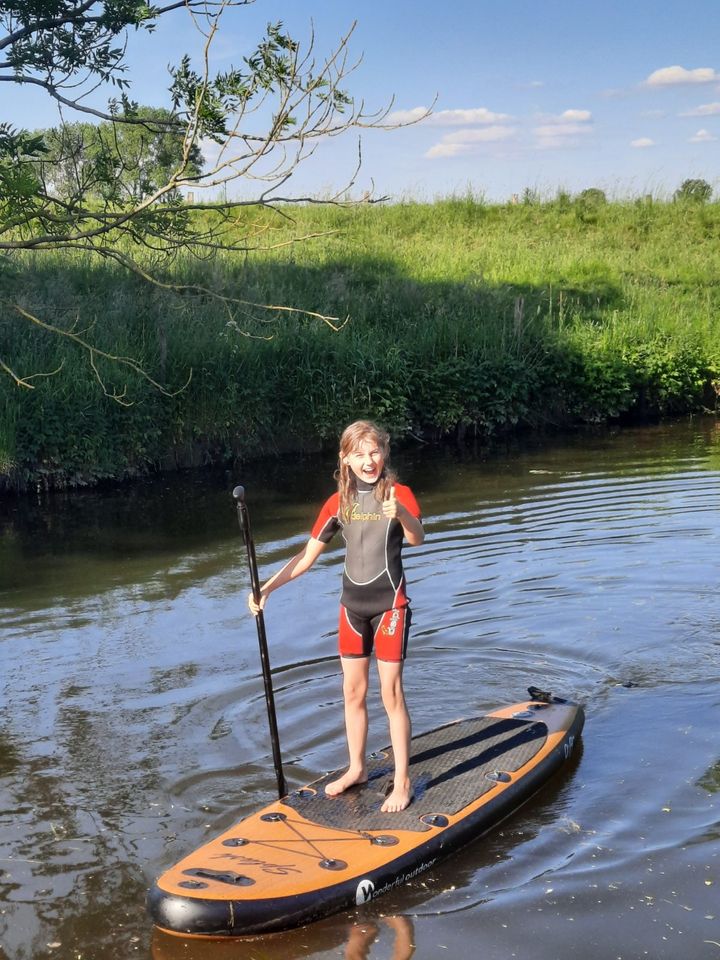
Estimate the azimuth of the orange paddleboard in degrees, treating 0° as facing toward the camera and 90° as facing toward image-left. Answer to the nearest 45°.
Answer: approximately 45°

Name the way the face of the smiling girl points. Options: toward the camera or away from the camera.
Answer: toward the camera

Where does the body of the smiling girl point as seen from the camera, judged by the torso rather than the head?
toward the camera
